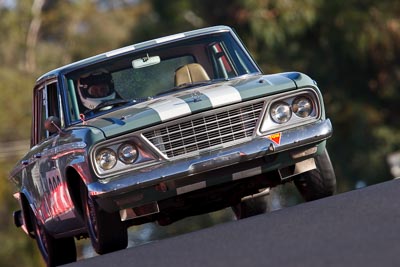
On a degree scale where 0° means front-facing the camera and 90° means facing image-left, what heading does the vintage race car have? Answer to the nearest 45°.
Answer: approximately 0°
